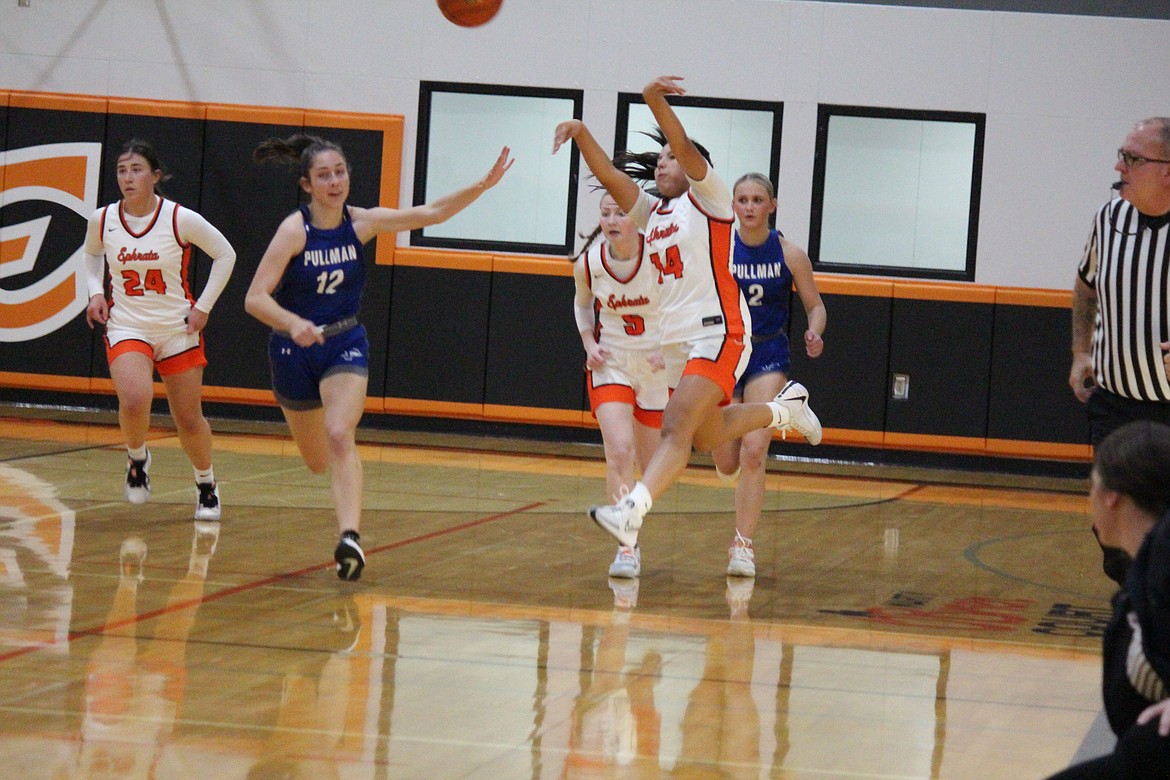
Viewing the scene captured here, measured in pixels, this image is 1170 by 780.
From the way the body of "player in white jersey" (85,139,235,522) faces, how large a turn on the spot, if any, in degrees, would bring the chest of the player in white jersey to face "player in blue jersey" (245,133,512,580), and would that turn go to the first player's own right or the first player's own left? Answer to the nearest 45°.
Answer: approximately 45° to the first player's own left

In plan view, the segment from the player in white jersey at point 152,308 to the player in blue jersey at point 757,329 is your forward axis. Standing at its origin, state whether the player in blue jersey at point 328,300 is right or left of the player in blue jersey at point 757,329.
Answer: right

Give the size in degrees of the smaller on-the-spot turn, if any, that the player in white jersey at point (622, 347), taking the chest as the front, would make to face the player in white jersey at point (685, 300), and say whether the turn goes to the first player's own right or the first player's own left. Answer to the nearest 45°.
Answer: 0° — they already face them

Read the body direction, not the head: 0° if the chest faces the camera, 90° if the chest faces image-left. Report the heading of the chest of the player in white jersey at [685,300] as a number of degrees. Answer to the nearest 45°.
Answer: approximately 45°

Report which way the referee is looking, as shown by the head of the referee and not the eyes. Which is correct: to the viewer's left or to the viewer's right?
to the viewer's left

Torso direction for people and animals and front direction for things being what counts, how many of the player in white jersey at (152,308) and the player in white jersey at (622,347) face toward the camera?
2

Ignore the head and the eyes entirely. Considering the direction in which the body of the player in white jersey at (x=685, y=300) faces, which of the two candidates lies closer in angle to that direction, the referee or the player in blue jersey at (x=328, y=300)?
the player in blue jersey

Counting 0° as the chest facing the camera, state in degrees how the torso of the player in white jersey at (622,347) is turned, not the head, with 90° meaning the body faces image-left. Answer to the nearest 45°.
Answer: approximately 0°
